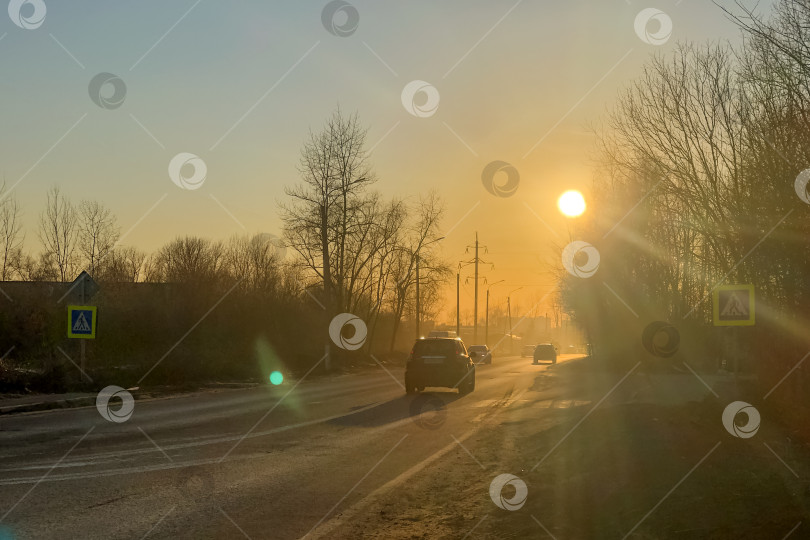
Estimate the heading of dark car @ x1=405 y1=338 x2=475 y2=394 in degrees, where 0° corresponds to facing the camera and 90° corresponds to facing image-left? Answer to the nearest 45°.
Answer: approximately 180°
